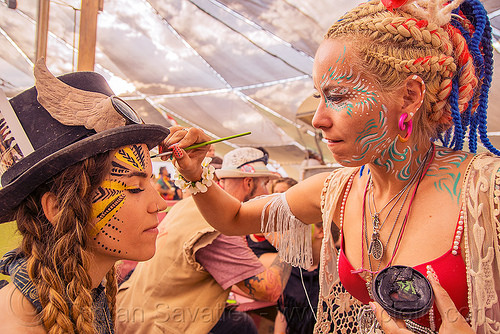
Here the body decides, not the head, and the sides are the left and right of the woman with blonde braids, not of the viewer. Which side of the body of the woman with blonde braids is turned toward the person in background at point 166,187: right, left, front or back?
right

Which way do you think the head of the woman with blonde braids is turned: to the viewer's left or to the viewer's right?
to the viewer's left

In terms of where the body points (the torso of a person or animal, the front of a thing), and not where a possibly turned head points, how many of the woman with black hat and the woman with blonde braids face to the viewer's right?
1

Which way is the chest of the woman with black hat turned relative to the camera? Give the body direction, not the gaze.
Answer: to the viewer's right

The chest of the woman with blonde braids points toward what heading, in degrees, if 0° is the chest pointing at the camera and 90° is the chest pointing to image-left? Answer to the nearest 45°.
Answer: approximately 45°
